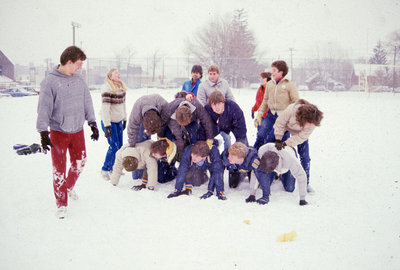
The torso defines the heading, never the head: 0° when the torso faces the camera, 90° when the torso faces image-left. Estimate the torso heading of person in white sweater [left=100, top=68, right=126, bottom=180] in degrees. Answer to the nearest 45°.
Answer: approximately 315°

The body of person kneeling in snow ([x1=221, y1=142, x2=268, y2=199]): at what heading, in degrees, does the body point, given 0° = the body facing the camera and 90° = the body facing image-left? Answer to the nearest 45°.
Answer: approximately 45°

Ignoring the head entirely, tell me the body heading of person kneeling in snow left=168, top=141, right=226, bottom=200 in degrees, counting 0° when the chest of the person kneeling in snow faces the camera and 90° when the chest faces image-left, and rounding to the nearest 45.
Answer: approximately 0°

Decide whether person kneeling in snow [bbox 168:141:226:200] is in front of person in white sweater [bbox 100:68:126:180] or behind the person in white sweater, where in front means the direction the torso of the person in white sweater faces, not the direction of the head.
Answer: in front
